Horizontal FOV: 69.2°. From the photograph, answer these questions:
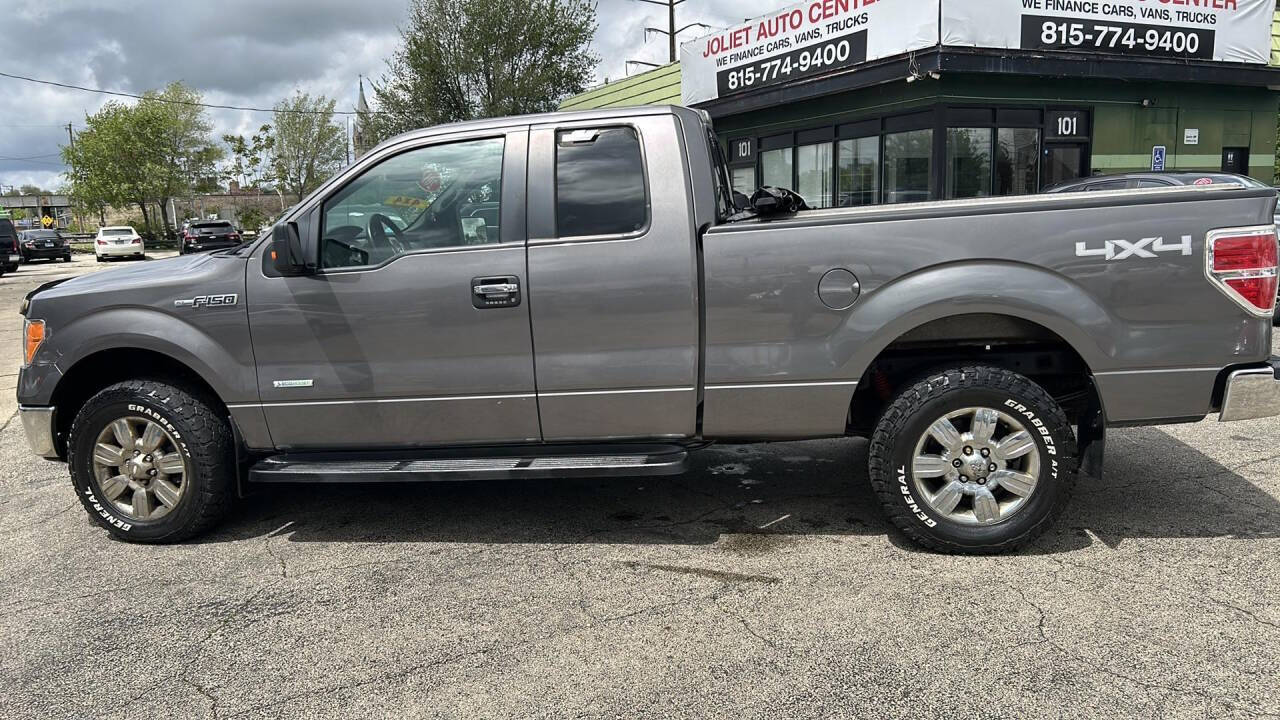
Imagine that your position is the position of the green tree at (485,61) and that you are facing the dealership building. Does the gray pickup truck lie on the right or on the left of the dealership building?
right

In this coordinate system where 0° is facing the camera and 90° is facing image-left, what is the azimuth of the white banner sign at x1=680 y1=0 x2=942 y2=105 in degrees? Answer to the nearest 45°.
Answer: approximately 45°

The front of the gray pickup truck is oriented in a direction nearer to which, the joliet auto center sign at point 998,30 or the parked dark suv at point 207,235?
the parked dark suv

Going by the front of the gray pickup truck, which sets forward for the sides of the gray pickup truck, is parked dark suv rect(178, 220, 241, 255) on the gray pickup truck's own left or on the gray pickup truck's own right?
on the gray pickup truck's own right

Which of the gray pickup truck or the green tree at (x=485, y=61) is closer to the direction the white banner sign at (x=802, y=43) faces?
the gray pickup truck

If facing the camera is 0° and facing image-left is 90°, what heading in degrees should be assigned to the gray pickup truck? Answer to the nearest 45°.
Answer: approximately 90°

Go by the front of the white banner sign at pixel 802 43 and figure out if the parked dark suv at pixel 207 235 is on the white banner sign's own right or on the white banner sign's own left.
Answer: on the white banner sign's own right

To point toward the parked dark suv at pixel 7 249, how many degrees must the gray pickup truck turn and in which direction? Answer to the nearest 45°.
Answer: approximately 45° to its right

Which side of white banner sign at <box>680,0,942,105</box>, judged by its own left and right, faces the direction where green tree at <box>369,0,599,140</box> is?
right

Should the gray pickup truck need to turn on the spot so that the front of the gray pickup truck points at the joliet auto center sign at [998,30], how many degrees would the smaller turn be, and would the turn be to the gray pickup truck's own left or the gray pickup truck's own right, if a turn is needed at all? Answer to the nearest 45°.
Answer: approximately 135° to the gray pickup truck's own right

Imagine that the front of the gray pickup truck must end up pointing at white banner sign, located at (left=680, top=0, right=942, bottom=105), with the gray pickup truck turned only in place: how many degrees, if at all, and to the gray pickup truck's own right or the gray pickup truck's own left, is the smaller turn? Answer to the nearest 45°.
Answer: approximately 90° to the gray pickup truck's own right

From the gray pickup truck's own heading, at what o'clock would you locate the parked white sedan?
The parked white sedan is roughly at 2 o'clock from the gray pickup truck.
